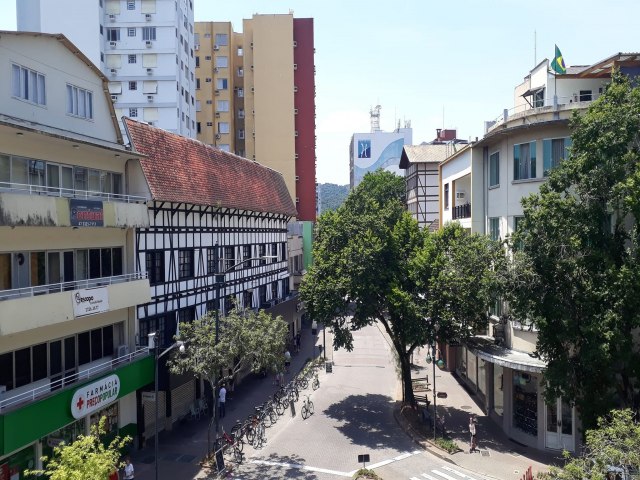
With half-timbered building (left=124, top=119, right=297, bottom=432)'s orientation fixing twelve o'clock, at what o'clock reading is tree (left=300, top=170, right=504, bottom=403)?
The tree is roughly at 11 o'clock from the half-timbered building.

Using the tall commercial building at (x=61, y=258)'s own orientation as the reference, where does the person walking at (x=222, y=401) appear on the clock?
The person walking is roughly at 9 o'clock from the tall commercial building.

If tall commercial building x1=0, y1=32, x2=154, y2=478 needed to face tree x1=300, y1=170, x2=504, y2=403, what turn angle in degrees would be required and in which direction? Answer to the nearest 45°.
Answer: approximately 45° to its left

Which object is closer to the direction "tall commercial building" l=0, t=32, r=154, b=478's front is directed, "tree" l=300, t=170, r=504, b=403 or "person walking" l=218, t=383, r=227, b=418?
the tree

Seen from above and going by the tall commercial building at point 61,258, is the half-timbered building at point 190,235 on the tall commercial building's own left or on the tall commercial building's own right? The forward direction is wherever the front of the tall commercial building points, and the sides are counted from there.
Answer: on the tall commercial building's own left

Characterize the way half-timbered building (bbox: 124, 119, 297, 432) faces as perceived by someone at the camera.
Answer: facing the viewer and to the right of the viewer

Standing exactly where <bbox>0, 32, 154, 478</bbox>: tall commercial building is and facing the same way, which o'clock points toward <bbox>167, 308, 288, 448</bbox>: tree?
The tree is roughly at 10 o'clock from the tall commercial building.

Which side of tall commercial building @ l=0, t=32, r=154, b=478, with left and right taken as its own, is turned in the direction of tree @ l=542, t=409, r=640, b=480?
front

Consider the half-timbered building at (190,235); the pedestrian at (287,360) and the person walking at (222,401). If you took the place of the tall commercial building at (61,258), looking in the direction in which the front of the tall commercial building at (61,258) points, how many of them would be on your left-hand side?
3

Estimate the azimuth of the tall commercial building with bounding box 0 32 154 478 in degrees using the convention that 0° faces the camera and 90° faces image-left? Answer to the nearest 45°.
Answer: approximately 315°

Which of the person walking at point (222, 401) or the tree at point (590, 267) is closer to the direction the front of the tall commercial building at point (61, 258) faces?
the tree

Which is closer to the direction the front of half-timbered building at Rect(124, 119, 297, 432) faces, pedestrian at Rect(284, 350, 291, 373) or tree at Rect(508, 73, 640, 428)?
the tree

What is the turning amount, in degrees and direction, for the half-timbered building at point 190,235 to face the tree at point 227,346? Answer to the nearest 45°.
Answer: approximately 45° to its right

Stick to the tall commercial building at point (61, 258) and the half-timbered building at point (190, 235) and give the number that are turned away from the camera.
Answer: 0
